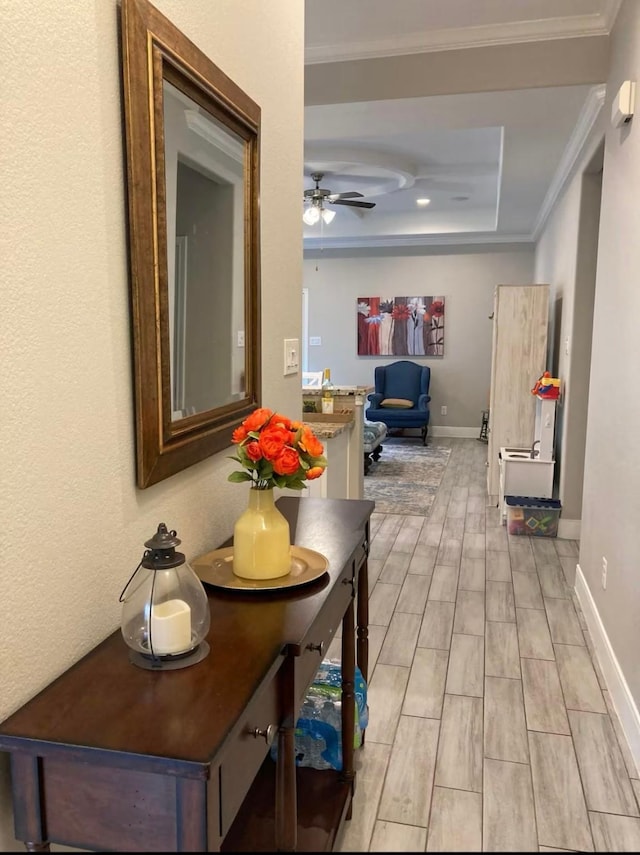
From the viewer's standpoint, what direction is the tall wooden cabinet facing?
to the viewer's left

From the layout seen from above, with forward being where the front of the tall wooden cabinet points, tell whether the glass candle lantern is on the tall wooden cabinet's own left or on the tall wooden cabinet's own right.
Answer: on the tall wooden cabinet's own left

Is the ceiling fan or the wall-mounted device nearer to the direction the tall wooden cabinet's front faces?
the ceiling fan

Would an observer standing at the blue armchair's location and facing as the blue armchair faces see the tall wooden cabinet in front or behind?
in front

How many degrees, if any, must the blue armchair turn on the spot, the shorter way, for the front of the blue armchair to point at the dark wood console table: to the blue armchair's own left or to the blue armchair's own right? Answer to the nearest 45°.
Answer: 0° — it already faces it

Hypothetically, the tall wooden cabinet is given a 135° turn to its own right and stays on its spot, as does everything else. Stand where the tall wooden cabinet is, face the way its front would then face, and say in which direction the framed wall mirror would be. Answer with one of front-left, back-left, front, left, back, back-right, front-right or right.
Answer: back-right

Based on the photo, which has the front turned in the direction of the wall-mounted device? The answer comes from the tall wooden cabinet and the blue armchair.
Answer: the blue armchair

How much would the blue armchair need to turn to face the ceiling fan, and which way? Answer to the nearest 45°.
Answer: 0° — it already faces it

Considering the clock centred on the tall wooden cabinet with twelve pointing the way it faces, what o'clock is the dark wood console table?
The dark wood console table is roughly at 9 o'clock from the tall wooden cabinet.

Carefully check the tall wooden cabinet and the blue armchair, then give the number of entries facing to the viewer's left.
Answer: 1

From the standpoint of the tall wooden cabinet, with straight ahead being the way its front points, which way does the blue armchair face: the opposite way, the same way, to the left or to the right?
to the left

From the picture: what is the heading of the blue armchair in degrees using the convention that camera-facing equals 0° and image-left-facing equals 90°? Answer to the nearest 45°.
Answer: approximately 0°
